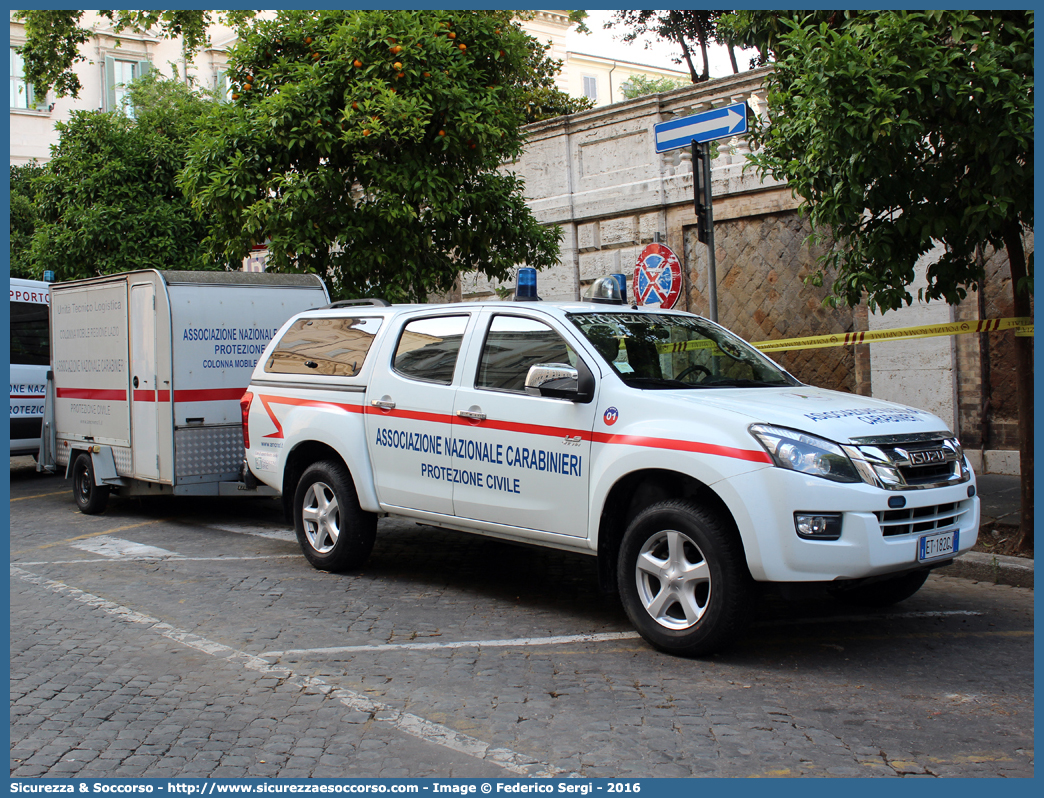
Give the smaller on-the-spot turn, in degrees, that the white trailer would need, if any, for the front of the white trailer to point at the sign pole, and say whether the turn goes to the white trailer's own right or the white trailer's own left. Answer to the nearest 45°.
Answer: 0° — it already faces it

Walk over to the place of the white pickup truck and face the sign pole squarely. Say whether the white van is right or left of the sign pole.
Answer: left

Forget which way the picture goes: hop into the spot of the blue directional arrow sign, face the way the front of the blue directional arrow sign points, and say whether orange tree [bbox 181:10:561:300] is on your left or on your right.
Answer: on your right

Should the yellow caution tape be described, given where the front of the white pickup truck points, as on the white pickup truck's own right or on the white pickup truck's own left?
on the white pickup truck's own left

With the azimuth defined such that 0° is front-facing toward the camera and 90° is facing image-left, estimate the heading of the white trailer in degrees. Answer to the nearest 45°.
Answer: approximately 315°

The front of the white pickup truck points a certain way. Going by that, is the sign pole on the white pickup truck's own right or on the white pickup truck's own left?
on the white pickup truck's own left

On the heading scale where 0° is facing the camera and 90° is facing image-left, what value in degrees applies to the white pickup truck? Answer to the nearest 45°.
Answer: approximately 315°

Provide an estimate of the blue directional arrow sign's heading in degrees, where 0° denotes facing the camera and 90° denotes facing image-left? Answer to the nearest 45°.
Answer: approximately 45°
